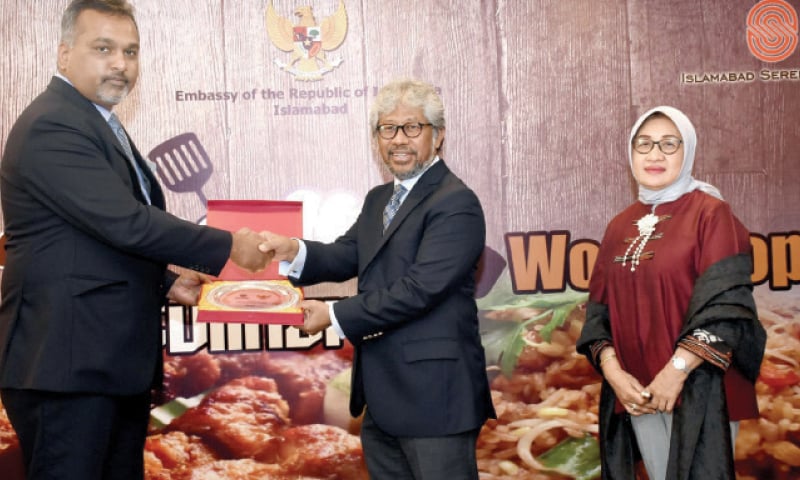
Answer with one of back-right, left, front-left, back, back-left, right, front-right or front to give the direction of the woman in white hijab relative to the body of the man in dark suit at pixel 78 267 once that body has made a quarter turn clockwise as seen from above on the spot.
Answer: left

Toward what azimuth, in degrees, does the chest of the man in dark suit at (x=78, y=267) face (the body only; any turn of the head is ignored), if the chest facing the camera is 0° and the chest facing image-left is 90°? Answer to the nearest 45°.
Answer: approximately 270°

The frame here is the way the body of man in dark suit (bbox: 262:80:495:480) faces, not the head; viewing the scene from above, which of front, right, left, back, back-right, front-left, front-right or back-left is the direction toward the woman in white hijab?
back-left

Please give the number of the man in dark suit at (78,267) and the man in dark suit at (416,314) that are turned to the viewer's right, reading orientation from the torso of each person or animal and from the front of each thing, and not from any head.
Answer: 1

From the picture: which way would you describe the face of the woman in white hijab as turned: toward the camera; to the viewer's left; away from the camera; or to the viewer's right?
toward the camera

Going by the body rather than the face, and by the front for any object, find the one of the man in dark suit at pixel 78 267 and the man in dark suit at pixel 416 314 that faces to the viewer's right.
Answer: the man in dark suit at pixel 78 267

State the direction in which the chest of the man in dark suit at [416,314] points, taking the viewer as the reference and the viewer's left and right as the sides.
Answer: facing the viewer and to the left of the viewer

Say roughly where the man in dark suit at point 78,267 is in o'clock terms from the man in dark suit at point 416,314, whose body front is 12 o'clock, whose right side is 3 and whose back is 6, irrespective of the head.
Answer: the man in dark suit at point 78,267 is roughly at 1 o'clock from the man in dark suit at point 416,314.

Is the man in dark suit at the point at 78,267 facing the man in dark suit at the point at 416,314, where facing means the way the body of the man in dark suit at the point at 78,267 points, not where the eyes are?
yes

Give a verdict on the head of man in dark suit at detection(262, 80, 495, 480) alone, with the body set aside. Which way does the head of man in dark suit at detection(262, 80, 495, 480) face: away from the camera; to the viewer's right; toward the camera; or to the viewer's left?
toward the camera
